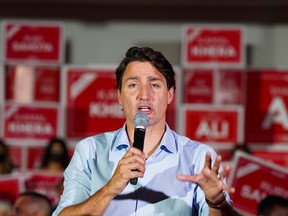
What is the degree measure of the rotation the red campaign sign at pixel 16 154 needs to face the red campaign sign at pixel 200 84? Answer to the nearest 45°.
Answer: approximately 90° to its left

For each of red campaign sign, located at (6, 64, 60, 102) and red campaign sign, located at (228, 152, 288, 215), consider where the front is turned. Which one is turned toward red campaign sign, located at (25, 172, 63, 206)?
red campaign sign, located at (6, 64, 60, 102)

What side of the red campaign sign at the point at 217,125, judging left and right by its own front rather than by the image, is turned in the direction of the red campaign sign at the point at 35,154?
right
